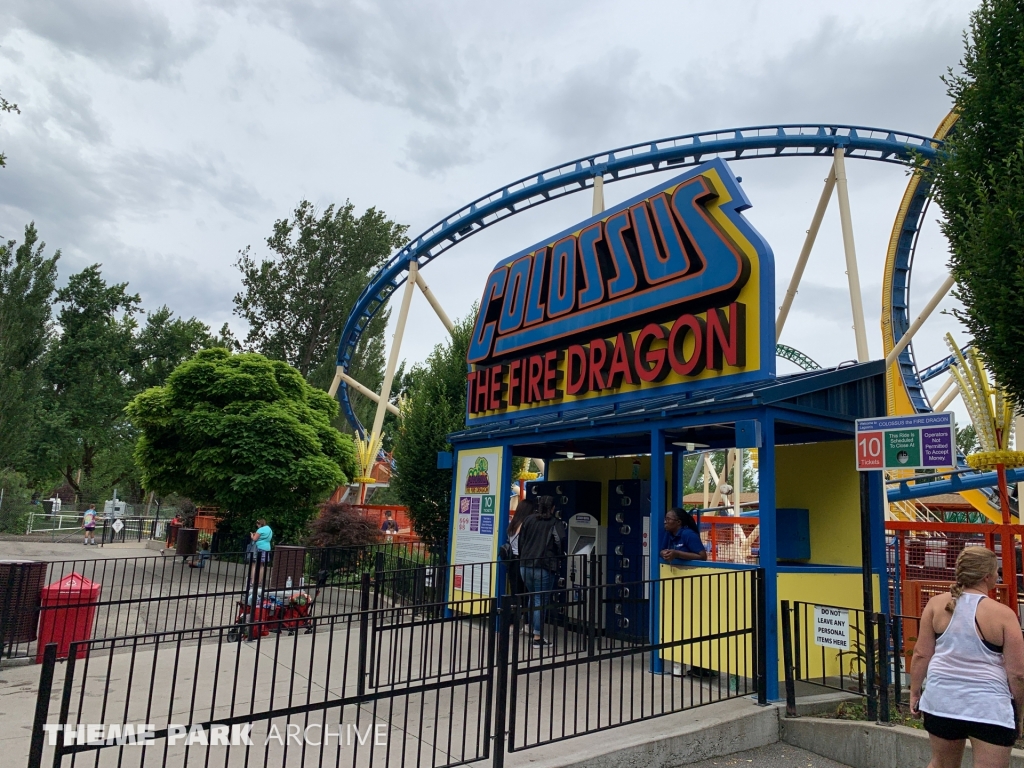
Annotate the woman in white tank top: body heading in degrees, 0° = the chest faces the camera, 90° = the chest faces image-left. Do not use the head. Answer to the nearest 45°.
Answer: approximately 180°

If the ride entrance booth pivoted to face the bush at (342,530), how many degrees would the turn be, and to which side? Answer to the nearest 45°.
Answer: approximately 90° to its right

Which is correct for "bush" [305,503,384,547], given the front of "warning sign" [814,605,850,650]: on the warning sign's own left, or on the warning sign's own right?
on the warning sign's own right

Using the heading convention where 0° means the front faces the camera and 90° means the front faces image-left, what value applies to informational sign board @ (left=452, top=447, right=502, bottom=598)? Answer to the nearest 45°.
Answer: approximately 45°

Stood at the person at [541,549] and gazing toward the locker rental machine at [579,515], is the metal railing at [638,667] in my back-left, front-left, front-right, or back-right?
back-right

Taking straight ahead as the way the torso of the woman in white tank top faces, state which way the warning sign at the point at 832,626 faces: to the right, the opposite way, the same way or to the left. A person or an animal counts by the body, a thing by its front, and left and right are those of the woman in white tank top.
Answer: the opposite way

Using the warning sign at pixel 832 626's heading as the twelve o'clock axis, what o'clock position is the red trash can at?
The red trash can is roughly at 3 o'clock from the warning sign.

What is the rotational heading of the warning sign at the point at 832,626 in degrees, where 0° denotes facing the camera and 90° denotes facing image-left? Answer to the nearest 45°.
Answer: approximately 0°

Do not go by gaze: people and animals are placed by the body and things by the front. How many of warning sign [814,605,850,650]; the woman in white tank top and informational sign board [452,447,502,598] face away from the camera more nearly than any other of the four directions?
1

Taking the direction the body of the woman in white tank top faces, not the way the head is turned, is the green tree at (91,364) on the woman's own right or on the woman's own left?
on the woman's own left

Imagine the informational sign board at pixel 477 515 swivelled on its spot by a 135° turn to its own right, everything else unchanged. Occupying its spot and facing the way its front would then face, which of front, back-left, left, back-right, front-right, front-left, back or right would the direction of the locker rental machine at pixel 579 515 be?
right

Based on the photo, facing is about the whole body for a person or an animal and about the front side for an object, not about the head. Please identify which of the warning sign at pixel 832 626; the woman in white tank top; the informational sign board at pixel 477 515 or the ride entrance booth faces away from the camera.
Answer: the woman in white tank top
